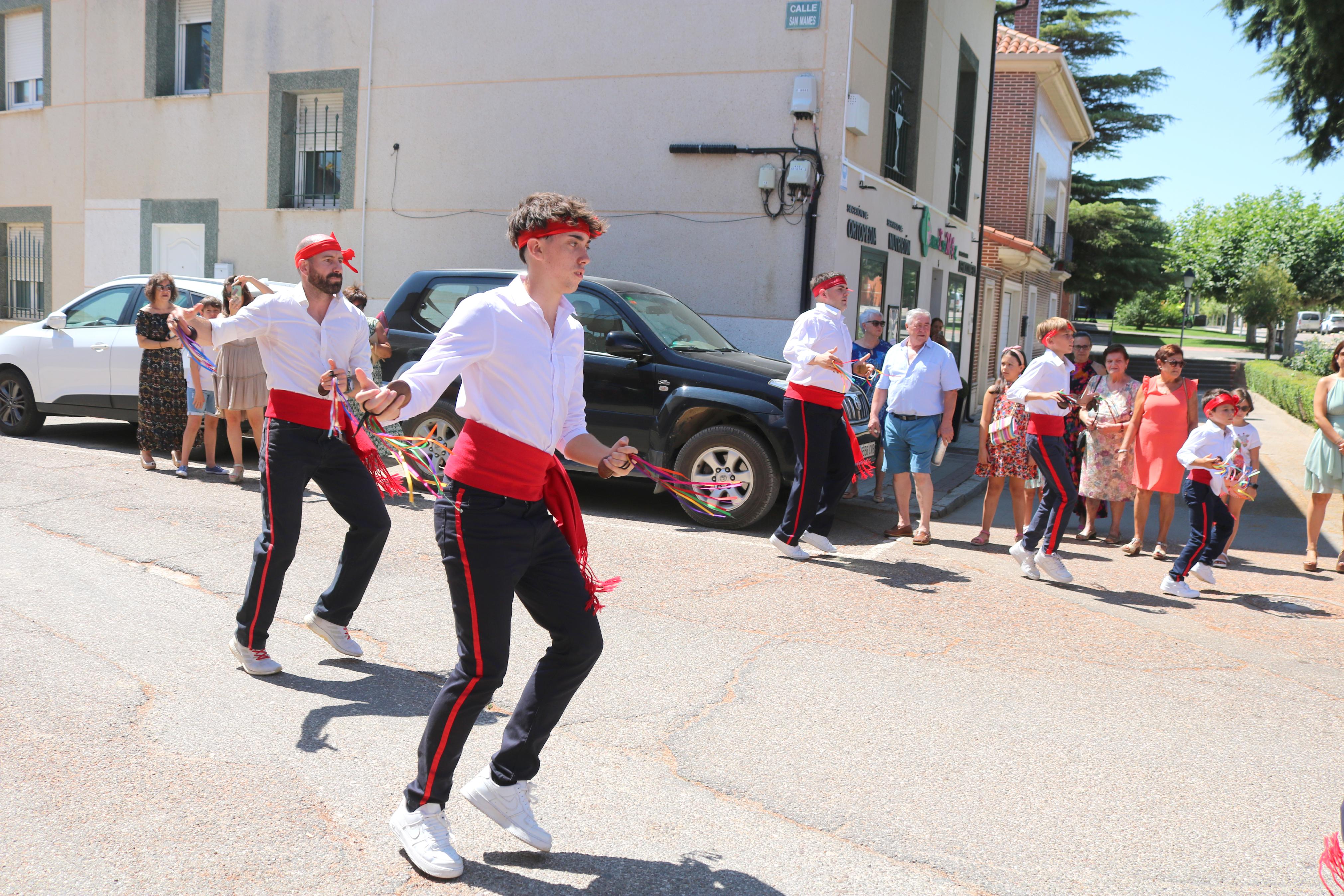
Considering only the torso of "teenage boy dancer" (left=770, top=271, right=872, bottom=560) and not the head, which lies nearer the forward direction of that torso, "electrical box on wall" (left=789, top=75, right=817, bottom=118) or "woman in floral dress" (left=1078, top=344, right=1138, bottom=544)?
the woman in floral dress

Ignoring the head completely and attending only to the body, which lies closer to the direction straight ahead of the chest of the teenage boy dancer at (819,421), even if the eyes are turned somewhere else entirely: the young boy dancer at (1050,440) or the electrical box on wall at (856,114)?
the young boy dancer

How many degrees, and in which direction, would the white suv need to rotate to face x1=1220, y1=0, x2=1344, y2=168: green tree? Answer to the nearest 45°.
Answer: approximately 180°

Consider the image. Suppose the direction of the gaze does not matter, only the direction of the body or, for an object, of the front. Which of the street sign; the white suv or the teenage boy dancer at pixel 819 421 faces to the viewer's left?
the white suv

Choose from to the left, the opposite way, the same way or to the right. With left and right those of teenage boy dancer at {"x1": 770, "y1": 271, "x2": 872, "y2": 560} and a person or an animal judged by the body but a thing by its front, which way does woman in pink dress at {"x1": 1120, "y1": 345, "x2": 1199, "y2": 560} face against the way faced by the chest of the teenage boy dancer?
to the right

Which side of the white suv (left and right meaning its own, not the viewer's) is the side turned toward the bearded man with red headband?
left

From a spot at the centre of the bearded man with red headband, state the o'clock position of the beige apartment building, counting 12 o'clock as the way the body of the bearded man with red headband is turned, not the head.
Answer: The beige apartment building is roughly at 8 o'clock from the bearded man with red headband.

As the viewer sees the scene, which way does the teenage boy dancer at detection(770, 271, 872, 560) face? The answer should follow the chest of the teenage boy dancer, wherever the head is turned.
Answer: to the viewer's right

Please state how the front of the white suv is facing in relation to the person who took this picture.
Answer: facing to the left of the viewer
